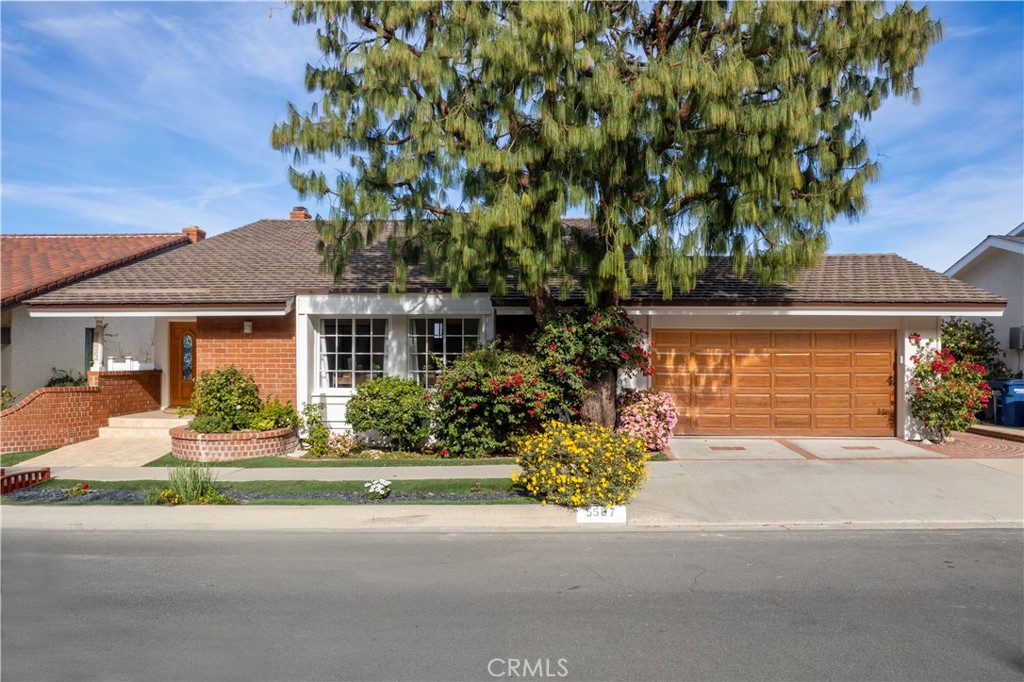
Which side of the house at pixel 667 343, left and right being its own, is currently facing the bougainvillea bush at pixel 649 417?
front

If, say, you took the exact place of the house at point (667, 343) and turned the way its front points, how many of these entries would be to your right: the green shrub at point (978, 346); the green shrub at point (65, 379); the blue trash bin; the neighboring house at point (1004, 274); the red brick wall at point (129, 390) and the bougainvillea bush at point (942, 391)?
2

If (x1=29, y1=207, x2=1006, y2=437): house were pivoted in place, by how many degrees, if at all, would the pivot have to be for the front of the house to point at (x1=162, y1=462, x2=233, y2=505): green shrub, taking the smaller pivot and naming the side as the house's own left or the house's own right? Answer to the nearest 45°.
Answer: approximately 45° to the house's own right

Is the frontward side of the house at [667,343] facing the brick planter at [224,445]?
no

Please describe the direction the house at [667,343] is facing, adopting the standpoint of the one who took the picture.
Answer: facing the viewer

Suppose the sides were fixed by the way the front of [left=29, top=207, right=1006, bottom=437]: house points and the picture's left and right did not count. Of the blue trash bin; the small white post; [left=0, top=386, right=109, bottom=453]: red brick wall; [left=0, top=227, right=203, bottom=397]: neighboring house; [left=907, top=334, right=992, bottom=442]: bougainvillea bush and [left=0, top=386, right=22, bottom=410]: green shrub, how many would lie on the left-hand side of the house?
2

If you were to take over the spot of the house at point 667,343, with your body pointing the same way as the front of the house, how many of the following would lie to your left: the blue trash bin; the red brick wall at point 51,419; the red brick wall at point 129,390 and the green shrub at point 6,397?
1

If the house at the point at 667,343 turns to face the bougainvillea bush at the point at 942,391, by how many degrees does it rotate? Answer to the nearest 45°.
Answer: approximately 90° to its left

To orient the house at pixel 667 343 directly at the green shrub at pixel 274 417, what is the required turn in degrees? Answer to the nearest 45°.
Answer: approximately 90° to its right

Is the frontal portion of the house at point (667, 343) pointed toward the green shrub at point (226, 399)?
no

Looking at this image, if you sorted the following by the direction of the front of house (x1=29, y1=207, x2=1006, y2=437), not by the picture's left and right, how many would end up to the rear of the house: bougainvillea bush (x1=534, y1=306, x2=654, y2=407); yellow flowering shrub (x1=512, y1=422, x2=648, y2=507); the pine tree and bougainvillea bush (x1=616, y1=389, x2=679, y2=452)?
0

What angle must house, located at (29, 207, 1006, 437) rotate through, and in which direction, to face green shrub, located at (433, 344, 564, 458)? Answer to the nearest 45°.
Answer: approximately 45° to its right

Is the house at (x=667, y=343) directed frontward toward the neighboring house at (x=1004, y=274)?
no

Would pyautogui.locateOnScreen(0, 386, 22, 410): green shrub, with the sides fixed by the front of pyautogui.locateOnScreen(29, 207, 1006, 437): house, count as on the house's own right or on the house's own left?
on the house's own right

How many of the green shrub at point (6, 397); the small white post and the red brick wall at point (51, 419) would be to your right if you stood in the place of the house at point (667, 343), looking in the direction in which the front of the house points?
3

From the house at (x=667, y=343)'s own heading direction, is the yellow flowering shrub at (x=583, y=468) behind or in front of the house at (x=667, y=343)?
in front

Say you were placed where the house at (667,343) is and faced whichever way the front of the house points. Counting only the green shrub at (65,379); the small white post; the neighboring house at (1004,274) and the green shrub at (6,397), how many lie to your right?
3

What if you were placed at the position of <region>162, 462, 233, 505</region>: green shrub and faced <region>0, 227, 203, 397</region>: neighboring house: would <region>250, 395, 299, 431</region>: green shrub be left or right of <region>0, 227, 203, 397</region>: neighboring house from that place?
right

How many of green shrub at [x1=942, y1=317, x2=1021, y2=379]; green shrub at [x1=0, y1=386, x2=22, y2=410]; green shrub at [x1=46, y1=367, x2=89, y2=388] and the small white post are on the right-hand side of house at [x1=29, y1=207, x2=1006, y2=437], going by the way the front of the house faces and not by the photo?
3

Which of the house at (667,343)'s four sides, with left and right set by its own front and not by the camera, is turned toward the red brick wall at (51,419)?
right
